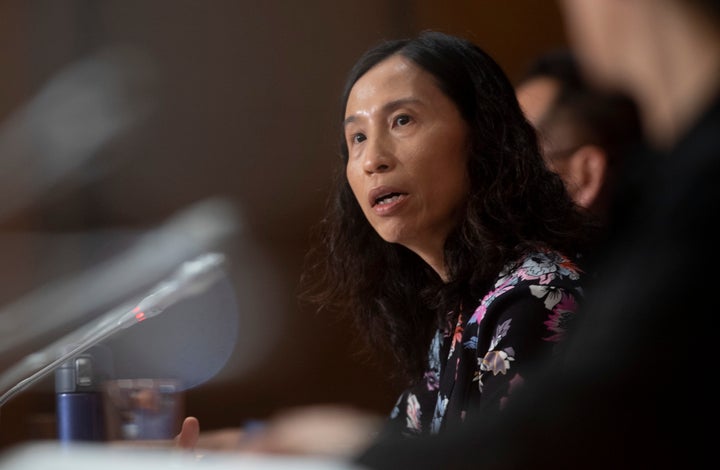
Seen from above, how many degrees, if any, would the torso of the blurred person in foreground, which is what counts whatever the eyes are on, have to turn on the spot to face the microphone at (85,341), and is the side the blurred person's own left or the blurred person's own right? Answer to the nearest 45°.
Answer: approximately 45° to the blurred person's own right

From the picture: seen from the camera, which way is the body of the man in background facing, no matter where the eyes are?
to the viewer's left

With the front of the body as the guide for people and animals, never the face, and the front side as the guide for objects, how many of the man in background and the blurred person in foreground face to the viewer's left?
2

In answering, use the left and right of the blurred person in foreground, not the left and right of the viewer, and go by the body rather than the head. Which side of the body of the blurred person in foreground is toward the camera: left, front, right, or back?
left

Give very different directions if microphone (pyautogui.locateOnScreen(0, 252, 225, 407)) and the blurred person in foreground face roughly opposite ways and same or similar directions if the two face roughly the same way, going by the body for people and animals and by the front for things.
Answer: very different directions

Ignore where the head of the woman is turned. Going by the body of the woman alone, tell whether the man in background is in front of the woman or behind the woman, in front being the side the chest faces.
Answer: behind

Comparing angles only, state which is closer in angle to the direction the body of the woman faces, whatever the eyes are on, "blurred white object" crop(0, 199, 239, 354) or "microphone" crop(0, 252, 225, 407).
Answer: the microphone

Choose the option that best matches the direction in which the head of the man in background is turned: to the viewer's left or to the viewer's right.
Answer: to the viewer's left

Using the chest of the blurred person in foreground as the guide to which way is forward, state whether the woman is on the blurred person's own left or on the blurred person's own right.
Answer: on the blurred person's own right
